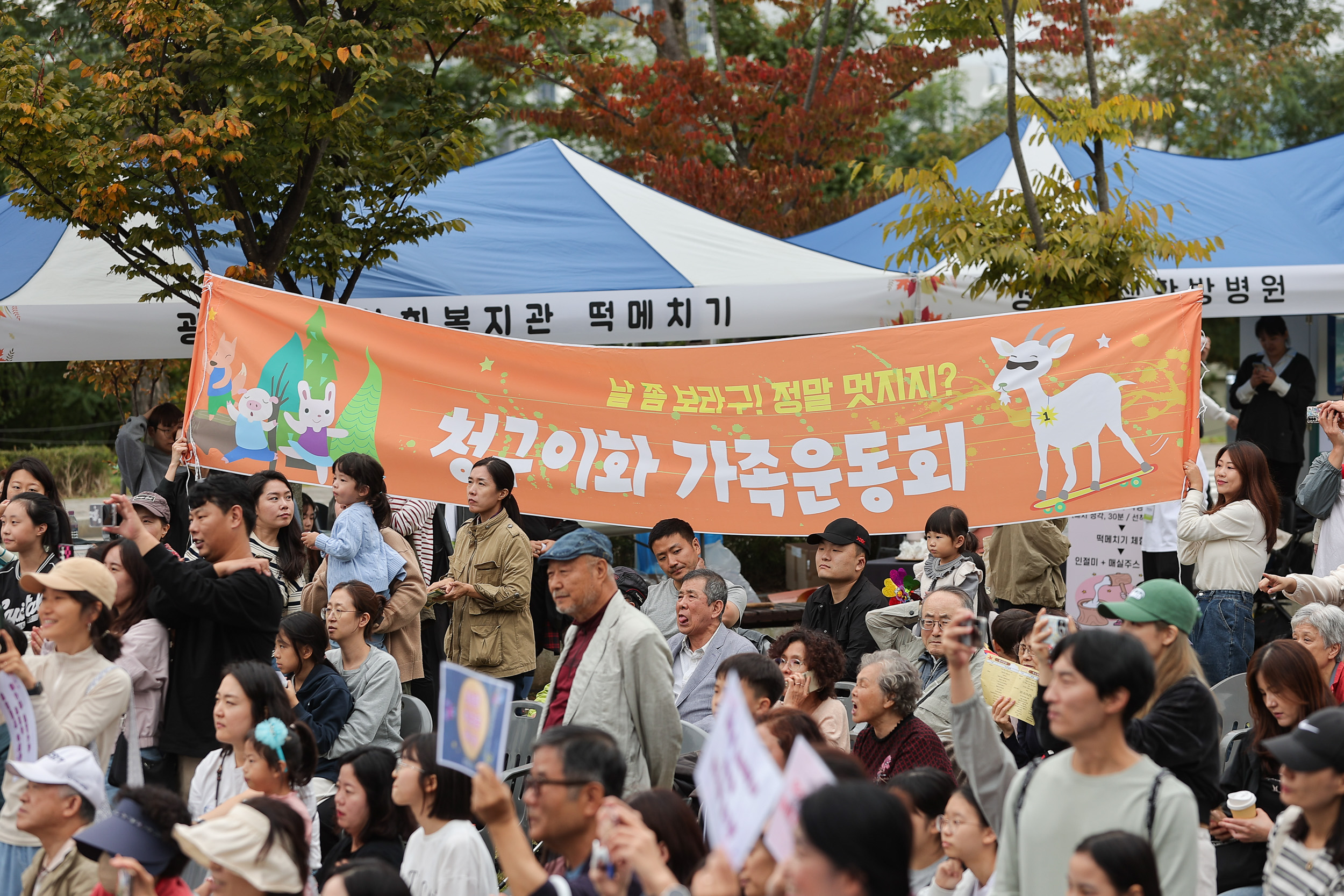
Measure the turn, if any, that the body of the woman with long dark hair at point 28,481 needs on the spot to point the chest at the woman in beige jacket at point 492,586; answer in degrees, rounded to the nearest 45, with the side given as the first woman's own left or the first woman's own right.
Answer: approximately 90° to the first woman's own left

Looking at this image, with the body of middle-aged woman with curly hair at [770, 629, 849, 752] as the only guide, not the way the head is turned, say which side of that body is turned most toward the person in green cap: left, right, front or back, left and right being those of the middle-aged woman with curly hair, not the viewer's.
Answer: left

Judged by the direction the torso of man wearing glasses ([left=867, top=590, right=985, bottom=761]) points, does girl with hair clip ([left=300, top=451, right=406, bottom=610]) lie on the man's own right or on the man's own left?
on the man's own right

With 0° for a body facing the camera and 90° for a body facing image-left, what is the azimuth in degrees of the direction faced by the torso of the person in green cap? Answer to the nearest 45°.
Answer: approximately 90°

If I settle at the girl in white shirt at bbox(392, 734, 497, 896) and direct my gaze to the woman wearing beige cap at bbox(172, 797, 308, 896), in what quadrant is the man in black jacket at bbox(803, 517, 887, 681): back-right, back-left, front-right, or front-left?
back-right

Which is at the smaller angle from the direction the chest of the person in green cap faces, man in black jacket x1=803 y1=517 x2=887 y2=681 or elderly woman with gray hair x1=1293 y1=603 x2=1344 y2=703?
the man in black jacket

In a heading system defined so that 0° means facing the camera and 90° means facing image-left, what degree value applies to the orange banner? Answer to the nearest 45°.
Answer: approximately 0°

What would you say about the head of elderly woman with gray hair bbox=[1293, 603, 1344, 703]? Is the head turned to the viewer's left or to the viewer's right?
to the viewer's left
